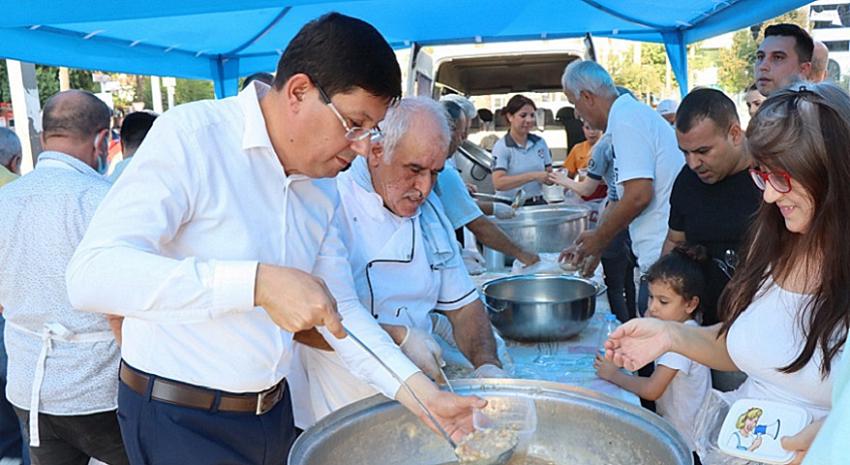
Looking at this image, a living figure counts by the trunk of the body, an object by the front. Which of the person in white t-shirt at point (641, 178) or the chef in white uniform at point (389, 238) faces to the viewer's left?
the person in white t-shirt

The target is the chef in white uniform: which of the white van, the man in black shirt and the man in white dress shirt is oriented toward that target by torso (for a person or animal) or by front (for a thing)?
the man in black shirt

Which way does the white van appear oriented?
away from the camera

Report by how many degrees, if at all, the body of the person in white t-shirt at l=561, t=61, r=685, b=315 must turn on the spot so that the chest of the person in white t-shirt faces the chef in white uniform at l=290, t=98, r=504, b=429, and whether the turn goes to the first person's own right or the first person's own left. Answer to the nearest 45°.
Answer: approximately 45° to the first person's own left

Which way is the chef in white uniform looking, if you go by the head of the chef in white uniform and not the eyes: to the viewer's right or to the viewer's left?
to the viewer's right

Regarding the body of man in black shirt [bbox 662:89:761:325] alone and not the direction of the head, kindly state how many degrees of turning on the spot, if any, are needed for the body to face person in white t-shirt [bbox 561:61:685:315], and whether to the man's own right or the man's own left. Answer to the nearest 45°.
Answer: approximately 90° to the man's own right

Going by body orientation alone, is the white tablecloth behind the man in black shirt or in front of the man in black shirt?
in front

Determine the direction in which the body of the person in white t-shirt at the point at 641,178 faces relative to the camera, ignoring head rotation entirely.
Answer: to the viewer's left

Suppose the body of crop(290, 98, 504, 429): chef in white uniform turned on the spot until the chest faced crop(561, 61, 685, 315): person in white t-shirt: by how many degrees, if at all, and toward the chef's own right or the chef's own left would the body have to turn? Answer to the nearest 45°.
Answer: approximately 90° to the chef's own left

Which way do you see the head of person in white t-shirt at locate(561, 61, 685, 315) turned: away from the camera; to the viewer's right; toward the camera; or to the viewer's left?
to the viewer's left

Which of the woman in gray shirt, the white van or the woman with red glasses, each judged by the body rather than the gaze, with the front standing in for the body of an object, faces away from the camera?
the white van

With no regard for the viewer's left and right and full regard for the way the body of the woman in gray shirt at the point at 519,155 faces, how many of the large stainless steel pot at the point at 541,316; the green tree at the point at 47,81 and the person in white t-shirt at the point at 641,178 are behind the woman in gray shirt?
1

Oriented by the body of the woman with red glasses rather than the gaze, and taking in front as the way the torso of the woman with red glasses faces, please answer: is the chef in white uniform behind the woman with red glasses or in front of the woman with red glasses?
in front

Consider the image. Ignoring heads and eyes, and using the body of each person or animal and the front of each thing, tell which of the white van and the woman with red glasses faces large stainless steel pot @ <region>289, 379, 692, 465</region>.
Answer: the woman with red glasses

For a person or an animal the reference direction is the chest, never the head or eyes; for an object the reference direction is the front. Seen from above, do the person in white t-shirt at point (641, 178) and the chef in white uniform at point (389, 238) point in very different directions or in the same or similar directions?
very different directions
